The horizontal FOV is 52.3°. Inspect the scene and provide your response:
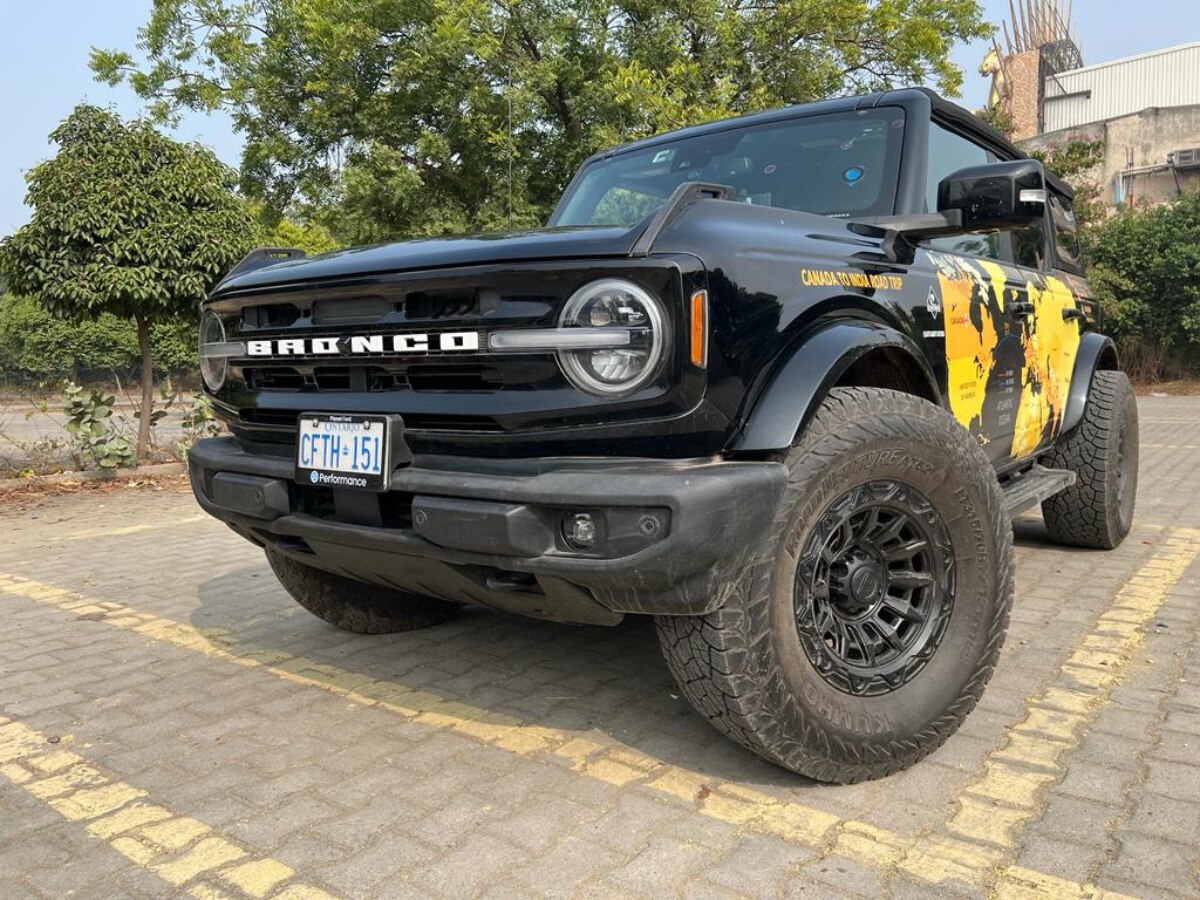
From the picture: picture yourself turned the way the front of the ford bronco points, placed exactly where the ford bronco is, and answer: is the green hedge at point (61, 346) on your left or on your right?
on your right

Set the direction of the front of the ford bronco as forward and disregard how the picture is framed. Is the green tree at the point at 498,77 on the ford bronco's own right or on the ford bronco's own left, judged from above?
on the ford bronco's own right

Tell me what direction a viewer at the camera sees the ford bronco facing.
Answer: facing the viewer and to the left of the viewer

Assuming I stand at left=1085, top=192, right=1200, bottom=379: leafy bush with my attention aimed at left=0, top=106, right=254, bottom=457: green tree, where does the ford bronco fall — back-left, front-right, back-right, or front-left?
front-left

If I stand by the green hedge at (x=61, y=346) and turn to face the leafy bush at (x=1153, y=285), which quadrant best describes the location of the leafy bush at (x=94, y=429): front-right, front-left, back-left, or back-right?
front-right

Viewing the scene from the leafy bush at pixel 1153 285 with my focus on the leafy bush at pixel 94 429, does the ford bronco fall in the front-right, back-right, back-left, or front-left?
front-left

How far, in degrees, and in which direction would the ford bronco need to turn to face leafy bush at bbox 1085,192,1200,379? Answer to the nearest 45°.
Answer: approximately 180°

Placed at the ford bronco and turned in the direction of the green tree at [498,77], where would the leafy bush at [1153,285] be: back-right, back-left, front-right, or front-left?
front-right

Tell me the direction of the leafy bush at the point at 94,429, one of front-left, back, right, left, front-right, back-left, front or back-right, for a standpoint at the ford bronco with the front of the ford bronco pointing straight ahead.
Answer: right

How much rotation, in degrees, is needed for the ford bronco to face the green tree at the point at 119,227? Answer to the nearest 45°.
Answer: approximately 90° to its right
